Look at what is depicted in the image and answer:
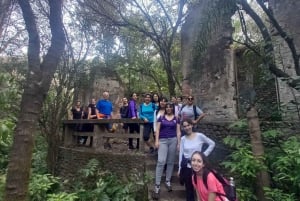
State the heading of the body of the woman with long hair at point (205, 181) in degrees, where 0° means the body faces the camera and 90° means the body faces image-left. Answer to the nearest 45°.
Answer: approximately 45°

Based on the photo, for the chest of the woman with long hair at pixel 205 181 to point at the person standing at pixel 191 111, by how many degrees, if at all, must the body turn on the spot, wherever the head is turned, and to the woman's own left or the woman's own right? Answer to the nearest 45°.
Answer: approximately 135° to the woman's own right

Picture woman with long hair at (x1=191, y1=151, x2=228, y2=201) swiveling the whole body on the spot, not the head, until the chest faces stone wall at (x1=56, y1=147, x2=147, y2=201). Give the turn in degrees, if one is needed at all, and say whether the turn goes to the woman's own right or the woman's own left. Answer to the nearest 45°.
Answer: approximately 90° to the woman's own right

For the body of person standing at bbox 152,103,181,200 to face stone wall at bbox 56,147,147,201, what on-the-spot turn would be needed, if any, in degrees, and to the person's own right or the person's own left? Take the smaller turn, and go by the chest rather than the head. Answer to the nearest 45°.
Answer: approximately 135° to the person's own right

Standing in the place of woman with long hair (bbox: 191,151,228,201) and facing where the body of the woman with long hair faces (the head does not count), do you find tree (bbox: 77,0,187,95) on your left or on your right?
on your right

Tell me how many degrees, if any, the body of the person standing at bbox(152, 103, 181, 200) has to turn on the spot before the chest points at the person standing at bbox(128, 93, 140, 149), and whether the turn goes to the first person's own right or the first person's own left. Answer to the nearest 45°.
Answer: approximately 135° to the first person's own right

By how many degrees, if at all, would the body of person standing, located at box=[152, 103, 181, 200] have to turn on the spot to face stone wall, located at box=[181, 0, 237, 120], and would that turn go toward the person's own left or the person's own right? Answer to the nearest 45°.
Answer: approximately 135° to the person's own left

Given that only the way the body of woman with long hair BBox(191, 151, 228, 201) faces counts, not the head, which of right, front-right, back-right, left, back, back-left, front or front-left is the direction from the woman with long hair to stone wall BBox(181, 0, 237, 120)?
back-right

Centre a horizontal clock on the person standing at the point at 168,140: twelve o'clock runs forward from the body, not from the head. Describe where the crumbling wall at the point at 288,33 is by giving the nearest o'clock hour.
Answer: The crumbling wall is roughly at 8 o'clock from the person standing.

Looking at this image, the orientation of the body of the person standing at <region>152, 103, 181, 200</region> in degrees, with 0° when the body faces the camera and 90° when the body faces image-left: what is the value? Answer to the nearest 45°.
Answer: approximately 0°
